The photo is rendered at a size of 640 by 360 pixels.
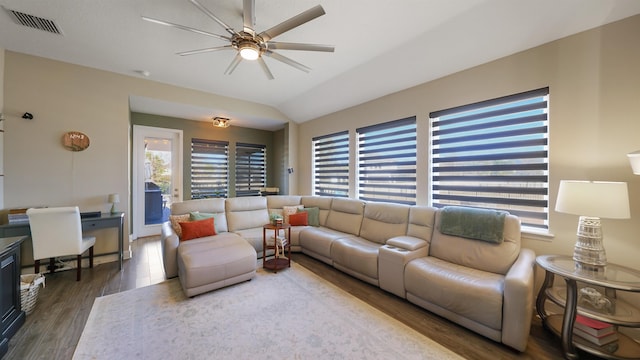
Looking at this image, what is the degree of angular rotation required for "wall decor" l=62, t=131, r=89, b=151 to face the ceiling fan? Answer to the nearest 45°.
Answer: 0° — it already faces it

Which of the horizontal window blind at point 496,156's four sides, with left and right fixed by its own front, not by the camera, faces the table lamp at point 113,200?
front

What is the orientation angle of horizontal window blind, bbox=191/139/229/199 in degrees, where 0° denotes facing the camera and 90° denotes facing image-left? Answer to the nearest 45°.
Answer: approximately 0°

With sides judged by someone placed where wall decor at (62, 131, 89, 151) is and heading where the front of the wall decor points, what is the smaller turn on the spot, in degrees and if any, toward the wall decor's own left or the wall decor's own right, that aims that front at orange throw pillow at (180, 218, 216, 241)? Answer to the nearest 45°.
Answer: approximately 45° to the wall decor's own left

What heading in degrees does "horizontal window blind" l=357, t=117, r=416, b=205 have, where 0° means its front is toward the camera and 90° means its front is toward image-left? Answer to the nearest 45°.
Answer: approximately 45°

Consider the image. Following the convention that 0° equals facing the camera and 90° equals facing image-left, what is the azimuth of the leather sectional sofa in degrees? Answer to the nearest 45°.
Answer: approximately 45°

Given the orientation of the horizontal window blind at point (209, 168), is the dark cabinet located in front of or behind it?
in front

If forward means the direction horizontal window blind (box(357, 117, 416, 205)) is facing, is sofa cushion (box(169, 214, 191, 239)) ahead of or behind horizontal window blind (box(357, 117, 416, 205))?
ahead

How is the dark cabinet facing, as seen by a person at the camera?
facing to the right of the viewer
